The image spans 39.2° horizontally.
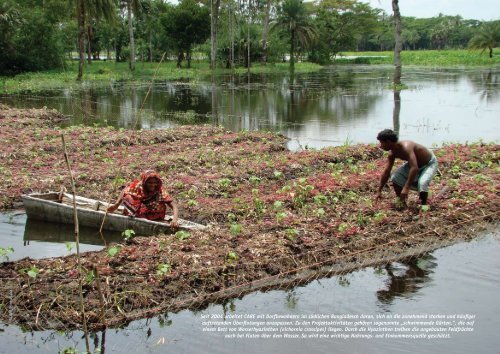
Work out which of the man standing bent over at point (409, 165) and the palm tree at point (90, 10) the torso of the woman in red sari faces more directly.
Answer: the man standing bent over

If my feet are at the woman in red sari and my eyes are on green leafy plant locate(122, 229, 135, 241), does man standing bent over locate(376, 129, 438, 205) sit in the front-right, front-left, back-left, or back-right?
back-left

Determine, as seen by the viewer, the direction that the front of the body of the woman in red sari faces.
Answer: toward the camera

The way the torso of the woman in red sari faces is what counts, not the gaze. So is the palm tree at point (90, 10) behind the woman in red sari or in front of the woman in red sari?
behind

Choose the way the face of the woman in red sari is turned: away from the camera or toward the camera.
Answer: toward the camera

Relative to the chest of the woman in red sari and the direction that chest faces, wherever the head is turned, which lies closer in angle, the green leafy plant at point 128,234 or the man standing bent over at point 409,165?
the green leafy plant

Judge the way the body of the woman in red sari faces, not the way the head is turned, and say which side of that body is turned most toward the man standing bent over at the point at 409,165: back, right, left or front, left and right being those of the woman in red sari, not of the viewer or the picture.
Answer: left

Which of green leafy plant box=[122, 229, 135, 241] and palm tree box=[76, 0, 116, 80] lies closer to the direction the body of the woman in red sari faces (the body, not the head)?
the green leafy plant
